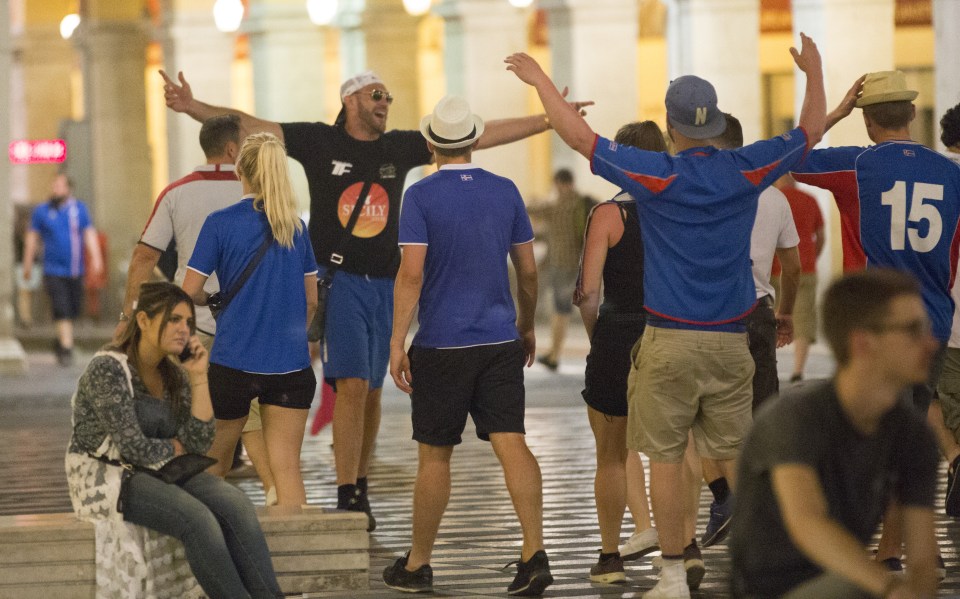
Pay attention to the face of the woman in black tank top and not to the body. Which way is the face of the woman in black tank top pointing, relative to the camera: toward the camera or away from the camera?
away from the camera

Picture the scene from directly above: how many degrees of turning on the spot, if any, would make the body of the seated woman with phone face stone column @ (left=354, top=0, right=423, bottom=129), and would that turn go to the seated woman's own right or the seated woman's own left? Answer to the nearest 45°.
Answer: approximately 135° to the seated woman's own left

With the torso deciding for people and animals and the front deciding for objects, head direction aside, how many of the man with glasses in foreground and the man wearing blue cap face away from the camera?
1

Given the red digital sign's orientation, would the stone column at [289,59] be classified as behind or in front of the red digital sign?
in front

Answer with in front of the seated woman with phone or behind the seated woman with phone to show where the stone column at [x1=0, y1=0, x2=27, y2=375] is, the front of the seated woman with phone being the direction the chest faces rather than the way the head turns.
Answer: behind

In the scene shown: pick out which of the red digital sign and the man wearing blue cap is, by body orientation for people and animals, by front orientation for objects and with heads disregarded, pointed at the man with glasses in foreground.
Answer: the red digital sign

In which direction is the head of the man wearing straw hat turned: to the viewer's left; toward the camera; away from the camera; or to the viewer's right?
away from the camera

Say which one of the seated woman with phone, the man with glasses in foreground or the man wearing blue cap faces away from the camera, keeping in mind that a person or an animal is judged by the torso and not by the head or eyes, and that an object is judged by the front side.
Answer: the man wearing blue cap

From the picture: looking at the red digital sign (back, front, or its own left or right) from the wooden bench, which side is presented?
front

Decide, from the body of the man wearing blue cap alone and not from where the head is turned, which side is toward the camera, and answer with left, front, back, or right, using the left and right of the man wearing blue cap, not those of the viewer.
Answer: back
